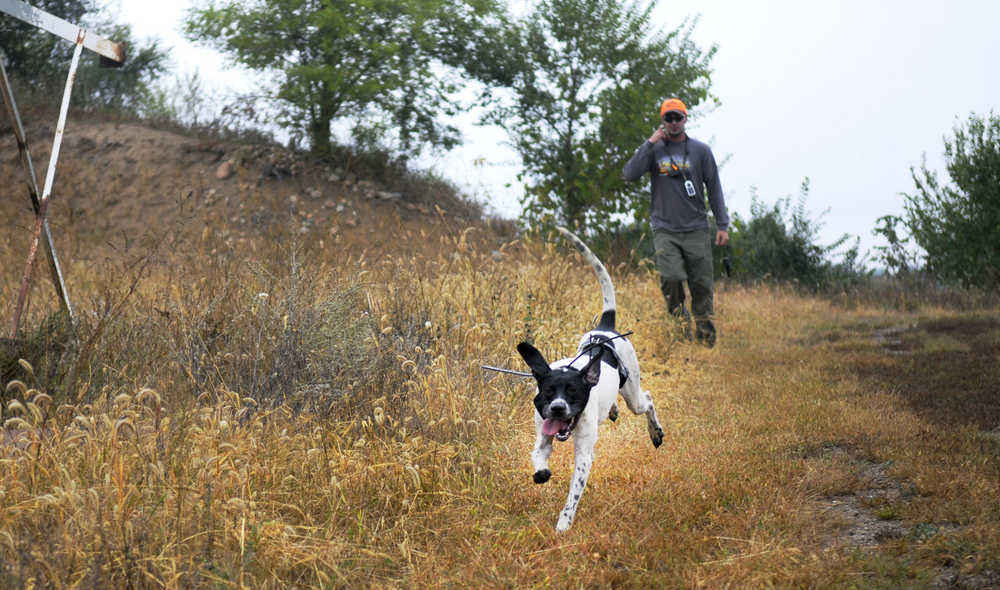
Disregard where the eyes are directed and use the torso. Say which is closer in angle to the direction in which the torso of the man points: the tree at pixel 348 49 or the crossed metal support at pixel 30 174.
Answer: the crossed metal support

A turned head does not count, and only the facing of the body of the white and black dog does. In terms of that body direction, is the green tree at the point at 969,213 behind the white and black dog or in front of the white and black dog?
behind

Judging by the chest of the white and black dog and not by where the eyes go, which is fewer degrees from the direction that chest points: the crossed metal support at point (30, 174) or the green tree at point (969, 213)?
the crossed metal support

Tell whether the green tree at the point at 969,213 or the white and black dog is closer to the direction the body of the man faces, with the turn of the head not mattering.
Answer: the white and black dog

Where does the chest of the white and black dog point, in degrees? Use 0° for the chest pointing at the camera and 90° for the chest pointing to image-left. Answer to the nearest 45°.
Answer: approximately 45°

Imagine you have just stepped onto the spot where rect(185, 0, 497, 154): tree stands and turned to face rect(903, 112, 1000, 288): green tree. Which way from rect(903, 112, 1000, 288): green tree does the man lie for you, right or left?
right

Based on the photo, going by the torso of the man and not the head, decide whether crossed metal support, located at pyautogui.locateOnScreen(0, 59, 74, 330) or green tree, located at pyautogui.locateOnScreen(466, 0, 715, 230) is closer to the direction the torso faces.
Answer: the crossed metal support

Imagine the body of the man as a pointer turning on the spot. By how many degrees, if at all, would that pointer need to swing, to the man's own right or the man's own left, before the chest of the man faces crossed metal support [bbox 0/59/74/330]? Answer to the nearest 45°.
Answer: approximately 45° to the man's own right

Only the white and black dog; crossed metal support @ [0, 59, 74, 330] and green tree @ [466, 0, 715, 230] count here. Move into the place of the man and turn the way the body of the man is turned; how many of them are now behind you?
1

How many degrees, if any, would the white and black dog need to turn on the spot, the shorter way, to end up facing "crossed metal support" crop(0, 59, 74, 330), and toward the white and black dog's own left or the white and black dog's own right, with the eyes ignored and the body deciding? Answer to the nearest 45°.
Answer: approximately 90° to the white and black dog's own right

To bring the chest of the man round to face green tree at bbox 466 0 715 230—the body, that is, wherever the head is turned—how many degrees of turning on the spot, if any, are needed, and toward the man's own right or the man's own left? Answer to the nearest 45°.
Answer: approximately 180°

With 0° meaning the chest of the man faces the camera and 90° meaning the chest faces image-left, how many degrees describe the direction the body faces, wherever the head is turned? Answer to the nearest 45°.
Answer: approximately 0°

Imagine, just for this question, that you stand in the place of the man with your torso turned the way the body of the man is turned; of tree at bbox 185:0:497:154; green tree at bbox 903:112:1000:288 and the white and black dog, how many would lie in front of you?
1
